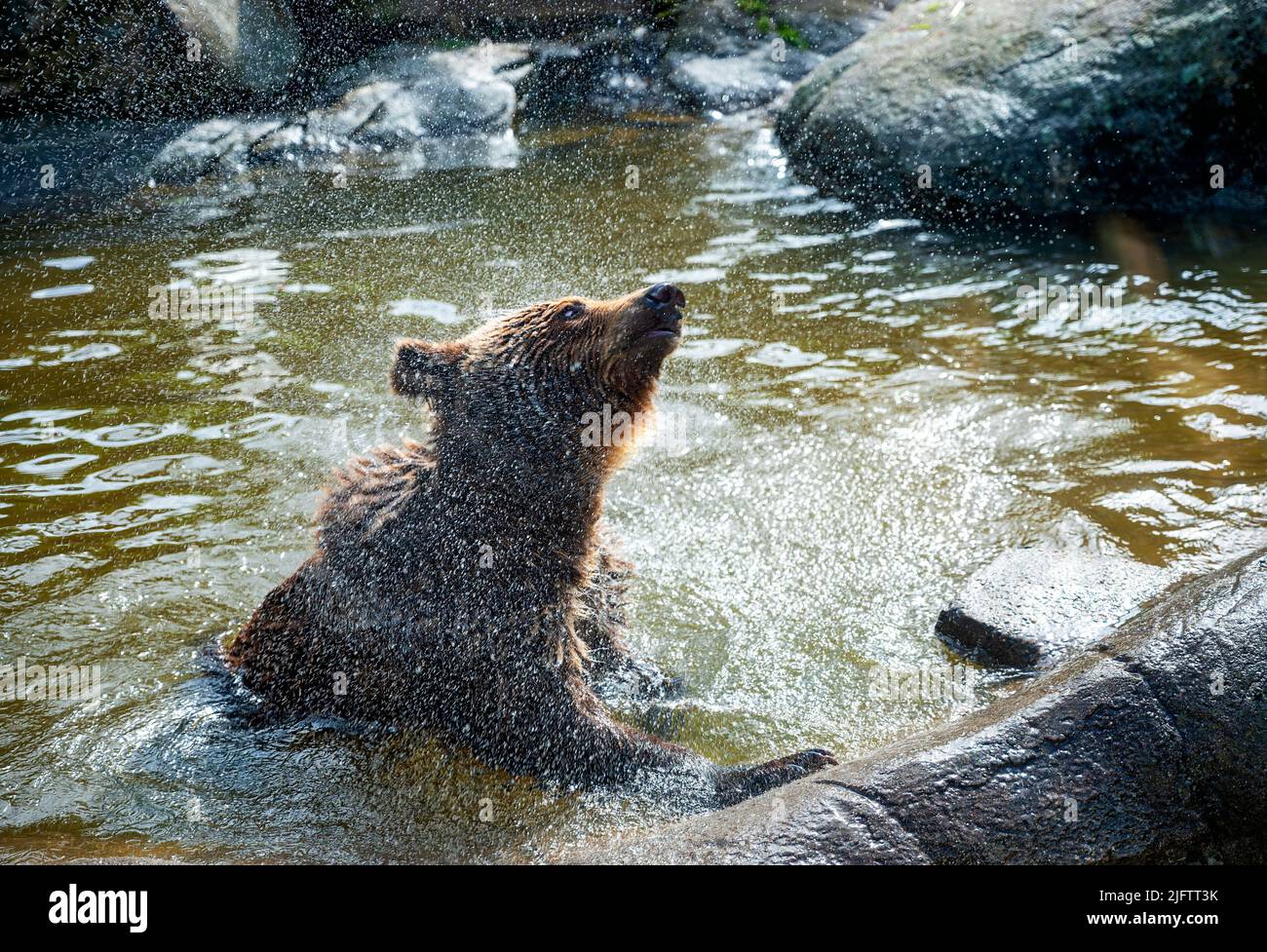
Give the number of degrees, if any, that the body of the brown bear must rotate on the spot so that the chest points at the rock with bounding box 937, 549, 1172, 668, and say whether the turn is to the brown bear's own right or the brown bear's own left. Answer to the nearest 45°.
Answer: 0° — it already faces it

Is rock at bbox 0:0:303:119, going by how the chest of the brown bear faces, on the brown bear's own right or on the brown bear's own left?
on the brown bear's own left

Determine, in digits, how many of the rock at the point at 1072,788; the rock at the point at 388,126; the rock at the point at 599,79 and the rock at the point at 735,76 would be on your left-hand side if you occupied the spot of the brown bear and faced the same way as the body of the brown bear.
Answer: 3

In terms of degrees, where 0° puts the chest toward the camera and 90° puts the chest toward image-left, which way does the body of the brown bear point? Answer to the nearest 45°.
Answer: approximately 270°

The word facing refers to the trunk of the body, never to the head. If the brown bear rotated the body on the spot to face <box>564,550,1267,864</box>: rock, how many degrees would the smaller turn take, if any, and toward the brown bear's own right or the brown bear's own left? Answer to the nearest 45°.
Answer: approximately 45° to the brown bear's own right

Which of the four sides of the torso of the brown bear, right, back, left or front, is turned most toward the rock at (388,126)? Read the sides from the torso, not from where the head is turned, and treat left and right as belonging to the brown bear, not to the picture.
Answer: left

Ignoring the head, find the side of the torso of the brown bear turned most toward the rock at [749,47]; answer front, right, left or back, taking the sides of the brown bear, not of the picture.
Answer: left

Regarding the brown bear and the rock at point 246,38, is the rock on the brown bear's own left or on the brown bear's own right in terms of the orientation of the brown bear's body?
on the brown bear's own left

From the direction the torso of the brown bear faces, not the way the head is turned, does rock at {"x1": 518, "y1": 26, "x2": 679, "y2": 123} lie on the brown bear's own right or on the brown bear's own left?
on the brown bear's own left
